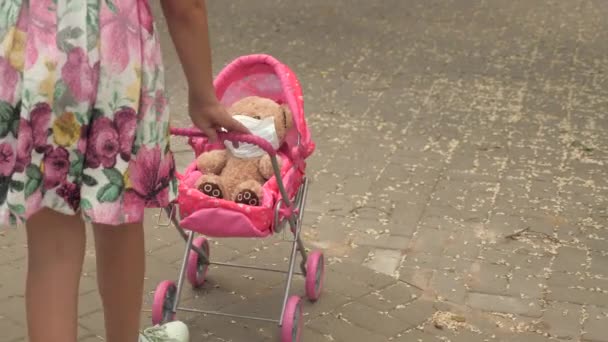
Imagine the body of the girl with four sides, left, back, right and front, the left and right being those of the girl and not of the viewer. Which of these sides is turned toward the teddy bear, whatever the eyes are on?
front

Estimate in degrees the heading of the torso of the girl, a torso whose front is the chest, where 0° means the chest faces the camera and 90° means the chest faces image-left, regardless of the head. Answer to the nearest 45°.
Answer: approximately 225°
